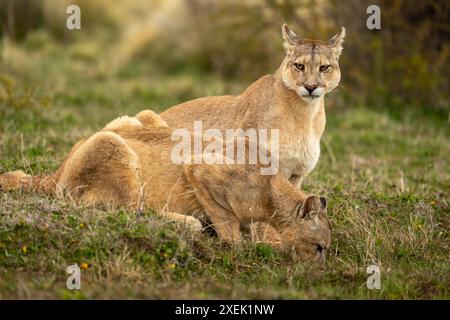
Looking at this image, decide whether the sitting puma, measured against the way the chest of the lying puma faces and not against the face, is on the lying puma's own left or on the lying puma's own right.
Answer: on the lying puma's own left

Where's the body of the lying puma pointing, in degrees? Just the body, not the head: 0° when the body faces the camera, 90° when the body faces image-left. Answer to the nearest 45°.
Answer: approximately 270°
